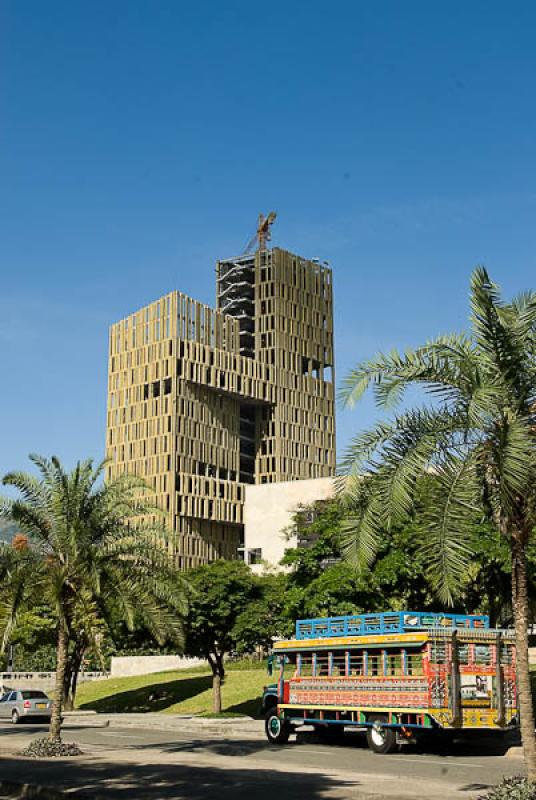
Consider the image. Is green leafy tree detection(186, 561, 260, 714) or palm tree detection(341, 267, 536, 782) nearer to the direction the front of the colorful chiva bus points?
the green leafy tree

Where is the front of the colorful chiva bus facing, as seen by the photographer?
facing away from the viewer and to the left of the viewer

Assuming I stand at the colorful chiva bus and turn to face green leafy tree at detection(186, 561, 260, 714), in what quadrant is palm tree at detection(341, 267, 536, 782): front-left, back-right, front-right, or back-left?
back-left

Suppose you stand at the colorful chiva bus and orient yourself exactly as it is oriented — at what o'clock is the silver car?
The silver car is roughly at 12 o'clock from the colorful chiva bus.

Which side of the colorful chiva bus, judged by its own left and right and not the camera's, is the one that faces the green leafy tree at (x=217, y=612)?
front

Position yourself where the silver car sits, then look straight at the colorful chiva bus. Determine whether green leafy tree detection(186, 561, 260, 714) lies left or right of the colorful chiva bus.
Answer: left

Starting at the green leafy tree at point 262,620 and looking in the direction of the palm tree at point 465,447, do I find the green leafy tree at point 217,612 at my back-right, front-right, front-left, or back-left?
back-right
